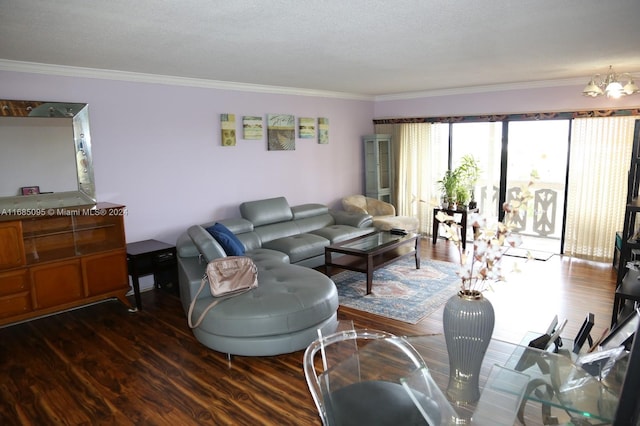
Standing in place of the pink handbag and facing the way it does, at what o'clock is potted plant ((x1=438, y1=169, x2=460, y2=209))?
The potted plant is roughly at 8 o'clock from the pink handbag.

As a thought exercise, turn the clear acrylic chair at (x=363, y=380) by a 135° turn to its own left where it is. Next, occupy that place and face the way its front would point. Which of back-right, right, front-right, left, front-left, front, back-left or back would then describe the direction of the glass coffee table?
front

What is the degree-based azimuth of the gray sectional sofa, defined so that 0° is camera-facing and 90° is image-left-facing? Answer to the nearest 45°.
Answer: approximately 315°

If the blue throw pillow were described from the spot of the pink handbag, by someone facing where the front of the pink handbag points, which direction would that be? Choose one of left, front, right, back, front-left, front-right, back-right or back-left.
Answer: back

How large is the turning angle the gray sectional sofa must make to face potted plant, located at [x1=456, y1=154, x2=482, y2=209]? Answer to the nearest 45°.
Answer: approximately 90° to its left

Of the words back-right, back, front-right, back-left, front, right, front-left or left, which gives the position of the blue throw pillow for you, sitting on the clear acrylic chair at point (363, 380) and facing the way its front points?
back

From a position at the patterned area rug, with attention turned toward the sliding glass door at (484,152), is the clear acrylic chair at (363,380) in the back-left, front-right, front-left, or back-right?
back-right

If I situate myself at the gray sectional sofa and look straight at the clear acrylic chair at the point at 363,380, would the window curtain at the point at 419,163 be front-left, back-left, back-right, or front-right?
back-left

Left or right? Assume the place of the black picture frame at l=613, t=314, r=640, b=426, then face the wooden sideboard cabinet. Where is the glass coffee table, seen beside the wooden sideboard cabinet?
right

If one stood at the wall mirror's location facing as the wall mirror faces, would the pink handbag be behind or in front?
in front

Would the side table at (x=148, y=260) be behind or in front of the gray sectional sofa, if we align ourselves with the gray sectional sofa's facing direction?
behind
